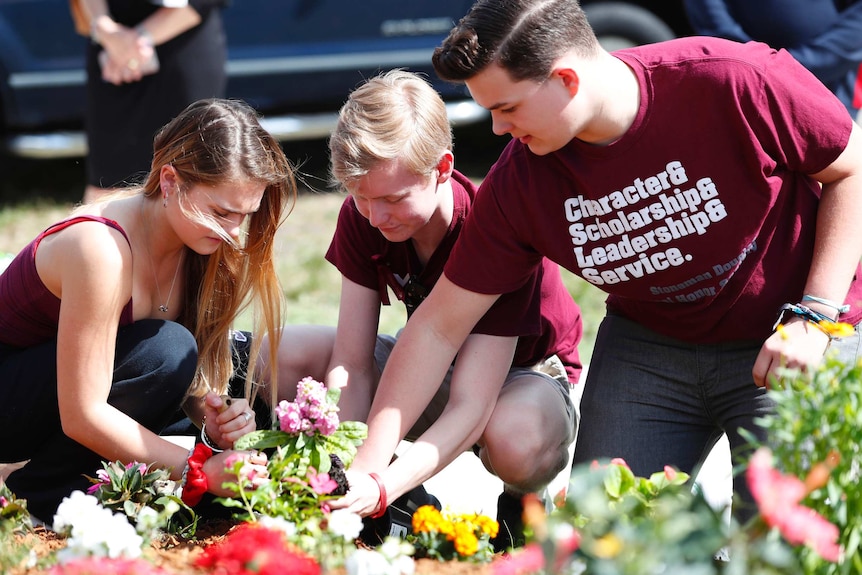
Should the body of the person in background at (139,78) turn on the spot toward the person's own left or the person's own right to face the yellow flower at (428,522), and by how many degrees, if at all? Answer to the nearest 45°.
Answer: approximately 45° to the person's own left

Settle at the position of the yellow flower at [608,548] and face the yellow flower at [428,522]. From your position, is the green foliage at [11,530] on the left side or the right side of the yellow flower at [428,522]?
left

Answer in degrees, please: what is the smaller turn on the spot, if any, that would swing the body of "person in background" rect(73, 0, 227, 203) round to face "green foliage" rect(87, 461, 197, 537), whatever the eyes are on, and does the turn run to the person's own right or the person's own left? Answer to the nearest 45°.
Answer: approximately 45° to the person's own left

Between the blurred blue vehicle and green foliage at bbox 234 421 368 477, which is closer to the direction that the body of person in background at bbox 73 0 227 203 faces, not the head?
the green foliage

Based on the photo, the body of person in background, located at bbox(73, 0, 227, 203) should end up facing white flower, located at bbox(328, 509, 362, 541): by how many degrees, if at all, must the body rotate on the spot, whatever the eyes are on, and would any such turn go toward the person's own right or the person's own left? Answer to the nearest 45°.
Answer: approximately 45° to the person's own left

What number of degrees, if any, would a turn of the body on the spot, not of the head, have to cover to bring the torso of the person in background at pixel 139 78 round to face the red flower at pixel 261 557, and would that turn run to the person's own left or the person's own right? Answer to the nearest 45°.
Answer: approximately 45° to the person's own left
